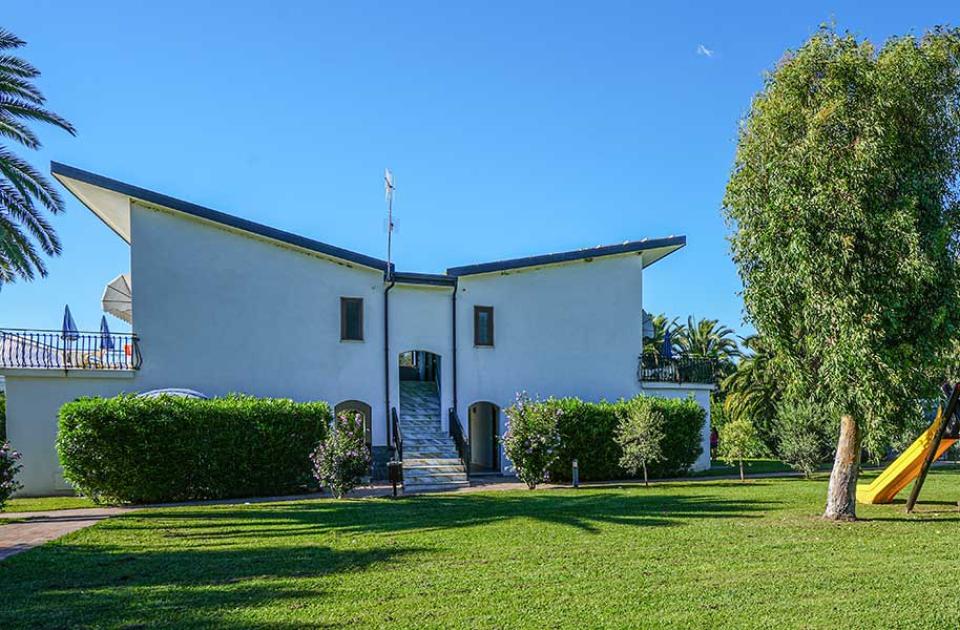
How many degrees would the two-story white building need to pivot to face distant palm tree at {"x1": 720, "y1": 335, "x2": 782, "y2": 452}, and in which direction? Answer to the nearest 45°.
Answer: approximately 135° to its left

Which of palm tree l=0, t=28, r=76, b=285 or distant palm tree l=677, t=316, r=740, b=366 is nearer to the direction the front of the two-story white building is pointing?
the palm tree

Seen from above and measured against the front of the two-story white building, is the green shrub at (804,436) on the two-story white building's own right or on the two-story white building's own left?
on the two-story white building's own left

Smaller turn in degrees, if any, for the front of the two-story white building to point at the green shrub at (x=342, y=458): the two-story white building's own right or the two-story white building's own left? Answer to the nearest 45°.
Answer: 0° — it already faces it

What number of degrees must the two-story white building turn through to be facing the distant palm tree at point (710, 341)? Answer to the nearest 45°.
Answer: approximately 135° to its left

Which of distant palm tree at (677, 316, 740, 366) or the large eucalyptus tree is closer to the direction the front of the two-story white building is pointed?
the large eucalyptus tree

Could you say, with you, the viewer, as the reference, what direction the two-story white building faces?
facing the viewer

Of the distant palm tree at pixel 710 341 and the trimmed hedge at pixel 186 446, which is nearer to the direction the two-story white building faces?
the trimmed hedge

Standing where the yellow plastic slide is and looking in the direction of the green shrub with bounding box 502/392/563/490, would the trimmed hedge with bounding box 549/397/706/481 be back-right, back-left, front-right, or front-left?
front-right

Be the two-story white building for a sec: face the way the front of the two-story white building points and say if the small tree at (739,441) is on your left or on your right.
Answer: on your left
